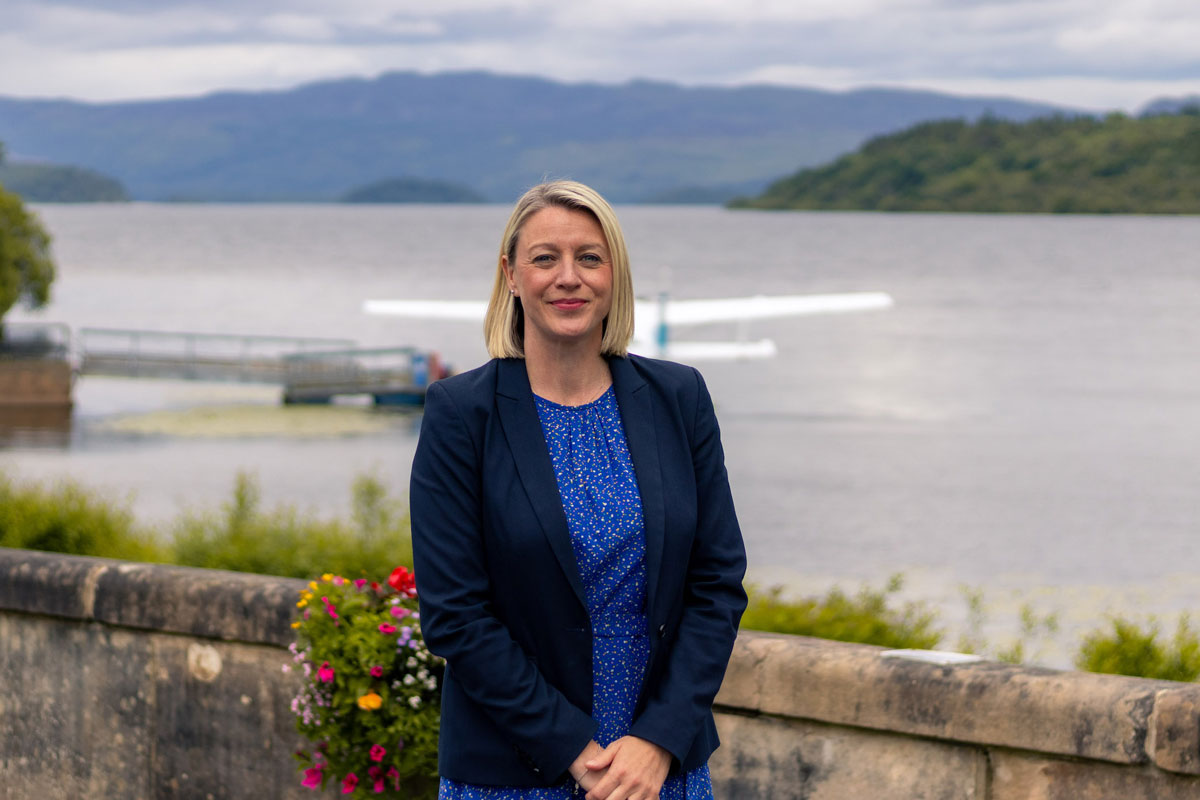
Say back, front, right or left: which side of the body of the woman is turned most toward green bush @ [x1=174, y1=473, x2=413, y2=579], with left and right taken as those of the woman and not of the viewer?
back

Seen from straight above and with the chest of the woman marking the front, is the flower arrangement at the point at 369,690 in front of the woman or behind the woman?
behind

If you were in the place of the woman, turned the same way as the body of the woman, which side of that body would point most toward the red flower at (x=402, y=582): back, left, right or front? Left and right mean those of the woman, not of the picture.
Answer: back

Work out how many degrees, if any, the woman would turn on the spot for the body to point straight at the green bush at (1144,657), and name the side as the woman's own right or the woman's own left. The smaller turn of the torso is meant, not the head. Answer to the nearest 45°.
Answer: approximately 135° to the woman's own left

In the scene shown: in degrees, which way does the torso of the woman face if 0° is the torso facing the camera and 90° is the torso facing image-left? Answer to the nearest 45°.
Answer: approximately 0°

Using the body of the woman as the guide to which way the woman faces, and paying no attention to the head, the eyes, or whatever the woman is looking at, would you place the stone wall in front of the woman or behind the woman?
behind

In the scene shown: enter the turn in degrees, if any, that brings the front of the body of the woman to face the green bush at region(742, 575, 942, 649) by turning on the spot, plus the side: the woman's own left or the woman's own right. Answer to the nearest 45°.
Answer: approximately 180°

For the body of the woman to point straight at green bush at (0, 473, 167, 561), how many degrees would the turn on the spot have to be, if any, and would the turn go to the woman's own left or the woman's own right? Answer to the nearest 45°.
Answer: approximately 135° to the woman's own right
